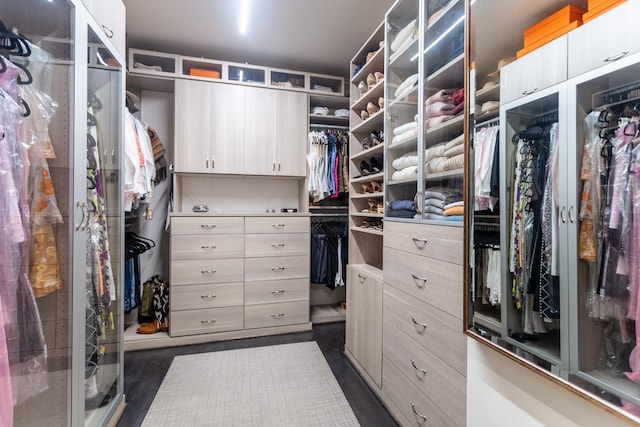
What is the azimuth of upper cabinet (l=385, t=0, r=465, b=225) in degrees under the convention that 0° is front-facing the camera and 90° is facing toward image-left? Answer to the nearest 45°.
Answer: approximately 45°

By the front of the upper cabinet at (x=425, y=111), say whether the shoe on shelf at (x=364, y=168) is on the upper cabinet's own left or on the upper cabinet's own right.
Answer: on the upper cabinet's own right

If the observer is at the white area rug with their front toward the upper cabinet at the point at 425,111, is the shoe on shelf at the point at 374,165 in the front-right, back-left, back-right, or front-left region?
front-left

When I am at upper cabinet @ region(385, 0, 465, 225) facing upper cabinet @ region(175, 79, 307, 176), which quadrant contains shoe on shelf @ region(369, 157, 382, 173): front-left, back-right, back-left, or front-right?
front-right

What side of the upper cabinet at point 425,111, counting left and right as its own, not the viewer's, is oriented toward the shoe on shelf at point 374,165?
right

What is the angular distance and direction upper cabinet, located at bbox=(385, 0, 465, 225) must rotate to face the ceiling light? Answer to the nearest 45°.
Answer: approximately 45° to its right

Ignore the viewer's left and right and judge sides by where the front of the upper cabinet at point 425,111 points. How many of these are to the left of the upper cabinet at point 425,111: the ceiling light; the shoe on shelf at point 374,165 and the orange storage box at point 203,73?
0

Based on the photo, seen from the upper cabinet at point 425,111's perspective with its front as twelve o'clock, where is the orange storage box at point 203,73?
The orange storage box is roughly at 2 o'clock from the upper cabinet.

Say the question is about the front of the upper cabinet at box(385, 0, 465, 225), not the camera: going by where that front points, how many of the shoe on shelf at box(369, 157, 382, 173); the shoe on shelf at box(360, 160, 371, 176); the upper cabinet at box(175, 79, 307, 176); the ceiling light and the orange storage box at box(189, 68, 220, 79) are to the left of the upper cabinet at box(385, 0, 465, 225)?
0

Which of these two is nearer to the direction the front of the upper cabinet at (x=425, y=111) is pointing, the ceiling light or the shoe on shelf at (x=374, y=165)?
the ceiling light

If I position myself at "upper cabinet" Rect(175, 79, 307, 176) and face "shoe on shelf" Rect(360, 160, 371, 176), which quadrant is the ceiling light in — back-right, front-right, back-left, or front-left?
front-right
